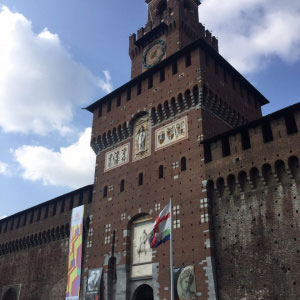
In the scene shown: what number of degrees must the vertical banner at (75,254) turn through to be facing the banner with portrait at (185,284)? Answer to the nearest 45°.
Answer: approximately 90° to its left

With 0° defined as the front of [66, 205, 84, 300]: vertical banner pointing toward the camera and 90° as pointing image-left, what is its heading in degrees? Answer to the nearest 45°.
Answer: approximately 45°

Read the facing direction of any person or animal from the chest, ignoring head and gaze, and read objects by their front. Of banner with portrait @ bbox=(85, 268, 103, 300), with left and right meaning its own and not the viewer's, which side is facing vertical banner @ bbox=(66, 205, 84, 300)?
right

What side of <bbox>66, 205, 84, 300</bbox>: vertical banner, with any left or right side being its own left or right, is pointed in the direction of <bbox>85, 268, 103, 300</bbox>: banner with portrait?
left

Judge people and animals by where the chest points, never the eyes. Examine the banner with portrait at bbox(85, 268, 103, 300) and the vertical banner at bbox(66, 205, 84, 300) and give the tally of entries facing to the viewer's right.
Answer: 0

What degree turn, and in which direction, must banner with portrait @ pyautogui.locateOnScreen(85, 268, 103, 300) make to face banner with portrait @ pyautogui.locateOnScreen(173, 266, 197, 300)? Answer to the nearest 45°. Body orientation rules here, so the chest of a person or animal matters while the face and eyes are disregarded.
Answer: approximately 90° to its left
